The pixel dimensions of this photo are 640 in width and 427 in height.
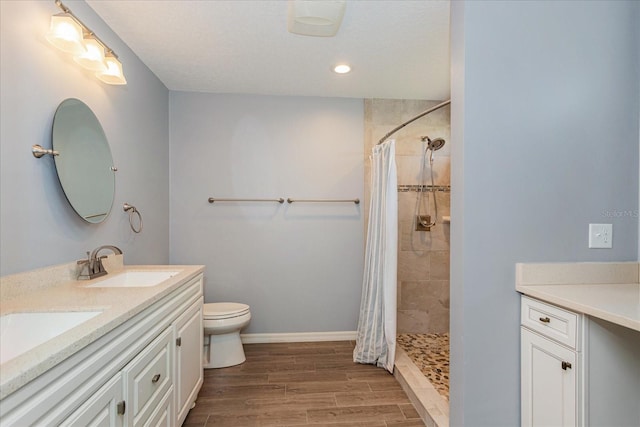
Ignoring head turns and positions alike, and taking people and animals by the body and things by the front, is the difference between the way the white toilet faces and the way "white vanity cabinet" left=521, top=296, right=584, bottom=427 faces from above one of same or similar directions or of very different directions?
very different directions

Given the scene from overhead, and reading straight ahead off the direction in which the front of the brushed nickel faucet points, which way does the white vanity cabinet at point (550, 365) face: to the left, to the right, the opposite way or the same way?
the opposite way

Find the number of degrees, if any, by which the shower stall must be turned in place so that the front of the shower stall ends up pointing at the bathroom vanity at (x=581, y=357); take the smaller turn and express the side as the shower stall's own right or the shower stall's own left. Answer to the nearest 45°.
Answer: approximately 90° to the shower stall's own left

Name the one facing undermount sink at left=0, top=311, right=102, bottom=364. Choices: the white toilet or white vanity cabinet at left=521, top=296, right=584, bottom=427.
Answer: the white vanity cabinet

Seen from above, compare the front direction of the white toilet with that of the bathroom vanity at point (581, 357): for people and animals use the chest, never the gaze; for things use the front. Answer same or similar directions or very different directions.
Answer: very different directions

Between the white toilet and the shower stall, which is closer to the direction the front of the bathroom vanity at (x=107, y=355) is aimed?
the shower stall
